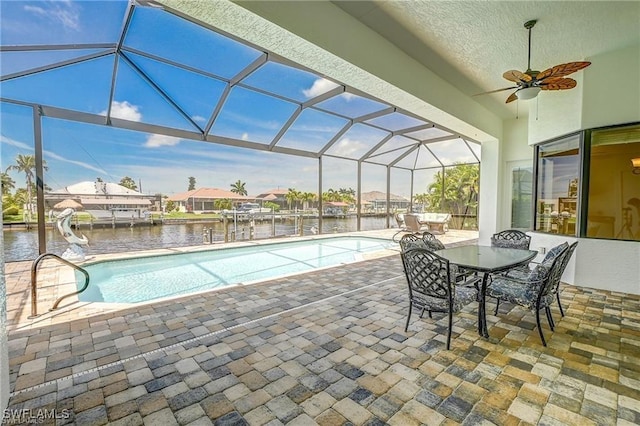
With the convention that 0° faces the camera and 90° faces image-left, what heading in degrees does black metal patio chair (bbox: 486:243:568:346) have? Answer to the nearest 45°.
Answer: approximately 135°

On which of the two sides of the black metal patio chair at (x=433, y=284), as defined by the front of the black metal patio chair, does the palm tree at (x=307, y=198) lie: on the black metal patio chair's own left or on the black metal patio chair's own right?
on the black metal patio chair's own left

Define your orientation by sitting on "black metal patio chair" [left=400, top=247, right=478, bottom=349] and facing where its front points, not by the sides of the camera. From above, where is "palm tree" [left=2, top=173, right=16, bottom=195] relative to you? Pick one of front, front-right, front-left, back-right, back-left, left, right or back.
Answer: back-left

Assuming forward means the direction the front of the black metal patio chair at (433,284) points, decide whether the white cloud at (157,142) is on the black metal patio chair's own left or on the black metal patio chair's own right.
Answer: on the black metal patio chair's own left

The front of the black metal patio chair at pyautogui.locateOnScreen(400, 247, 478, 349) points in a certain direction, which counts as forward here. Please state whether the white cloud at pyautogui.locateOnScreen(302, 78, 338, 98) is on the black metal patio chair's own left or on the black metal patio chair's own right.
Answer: on the black metal patio chair's own left

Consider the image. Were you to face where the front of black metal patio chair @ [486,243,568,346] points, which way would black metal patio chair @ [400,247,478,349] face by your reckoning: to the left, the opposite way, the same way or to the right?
to the right

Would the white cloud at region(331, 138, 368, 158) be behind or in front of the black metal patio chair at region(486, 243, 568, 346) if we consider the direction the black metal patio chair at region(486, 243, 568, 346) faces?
in front

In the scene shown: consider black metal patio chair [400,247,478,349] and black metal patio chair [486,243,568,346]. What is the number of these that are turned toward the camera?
0

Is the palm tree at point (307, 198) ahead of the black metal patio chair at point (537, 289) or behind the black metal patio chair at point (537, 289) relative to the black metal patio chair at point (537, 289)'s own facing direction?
ahead

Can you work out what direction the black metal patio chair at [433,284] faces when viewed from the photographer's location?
facing away from the viewer and to the right of the viewer
